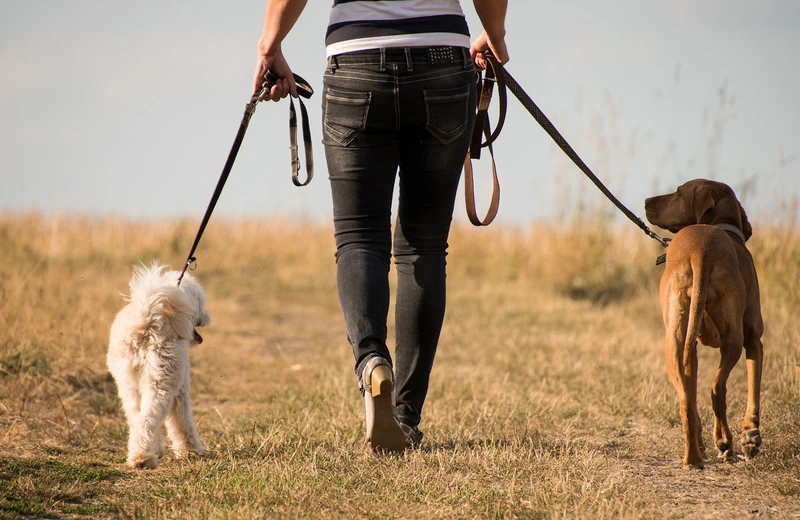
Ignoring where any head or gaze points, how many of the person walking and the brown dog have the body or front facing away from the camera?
2

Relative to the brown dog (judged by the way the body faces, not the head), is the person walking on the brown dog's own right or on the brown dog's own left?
on the brown dog's own left

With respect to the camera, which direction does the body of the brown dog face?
away from the camera

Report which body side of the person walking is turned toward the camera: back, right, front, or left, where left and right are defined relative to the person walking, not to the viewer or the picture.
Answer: back

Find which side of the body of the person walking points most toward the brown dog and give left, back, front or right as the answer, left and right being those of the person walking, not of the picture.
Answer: right

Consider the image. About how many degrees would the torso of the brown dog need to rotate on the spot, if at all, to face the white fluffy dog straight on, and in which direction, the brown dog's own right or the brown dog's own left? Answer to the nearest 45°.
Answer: approximately 90° to the brown dog's own left

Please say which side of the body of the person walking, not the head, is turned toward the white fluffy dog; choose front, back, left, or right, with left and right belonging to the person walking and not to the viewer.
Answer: left
